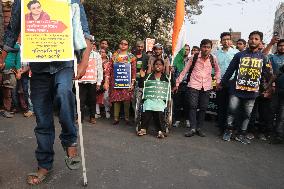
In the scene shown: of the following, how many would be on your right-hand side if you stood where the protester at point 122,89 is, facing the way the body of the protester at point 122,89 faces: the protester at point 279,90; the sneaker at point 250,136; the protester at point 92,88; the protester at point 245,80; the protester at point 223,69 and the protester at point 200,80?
1

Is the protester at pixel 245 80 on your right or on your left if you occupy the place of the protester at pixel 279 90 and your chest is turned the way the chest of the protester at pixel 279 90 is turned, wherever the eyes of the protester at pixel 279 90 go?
on your right

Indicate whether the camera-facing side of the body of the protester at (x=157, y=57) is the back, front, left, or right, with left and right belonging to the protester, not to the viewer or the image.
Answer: front

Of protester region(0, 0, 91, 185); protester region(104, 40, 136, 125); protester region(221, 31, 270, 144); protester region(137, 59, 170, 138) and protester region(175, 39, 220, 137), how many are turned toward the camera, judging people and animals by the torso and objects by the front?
5

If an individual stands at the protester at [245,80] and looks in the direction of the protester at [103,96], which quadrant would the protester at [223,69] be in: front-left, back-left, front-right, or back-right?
front-right

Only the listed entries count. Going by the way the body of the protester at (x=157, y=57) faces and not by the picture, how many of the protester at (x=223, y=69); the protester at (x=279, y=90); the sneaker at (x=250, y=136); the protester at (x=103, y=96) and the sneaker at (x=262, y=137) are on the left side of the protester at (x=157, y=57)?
4

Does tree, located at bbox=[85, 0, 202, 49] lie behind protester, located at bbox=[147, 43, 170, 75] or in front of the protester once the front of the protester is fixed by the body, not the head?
behind

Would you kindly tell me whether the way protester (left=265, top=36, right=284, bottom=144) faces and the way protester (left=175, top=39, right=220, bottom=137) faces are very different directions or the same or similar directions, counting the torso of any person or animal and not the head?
same or similar directions

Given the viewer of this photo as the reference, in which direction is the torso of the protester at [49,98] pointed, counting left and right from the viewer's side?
facing the viewer

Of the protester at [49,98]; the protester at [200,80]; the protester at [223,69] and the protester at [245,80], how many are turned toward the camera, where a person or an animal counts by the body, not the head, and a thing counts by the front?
4

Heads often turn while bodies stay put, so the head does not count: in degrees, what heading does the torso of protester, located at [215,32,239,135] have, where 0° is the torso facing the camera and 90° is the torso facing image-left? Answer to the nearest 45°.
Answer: approximately 0°

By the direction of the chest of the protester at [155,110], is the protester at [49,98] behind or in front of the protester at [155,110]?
in front

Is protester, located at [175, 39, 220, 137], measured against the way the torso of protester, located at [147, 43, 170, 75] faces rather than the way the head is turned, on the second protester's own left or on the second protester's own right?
on the second protester's own left

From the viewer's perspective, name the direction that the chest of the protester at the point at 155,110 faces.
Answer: toward the camera

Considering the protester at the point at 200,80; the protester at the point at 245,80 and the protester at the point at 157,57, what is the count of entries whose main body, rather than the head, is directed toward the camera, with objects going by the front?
3
